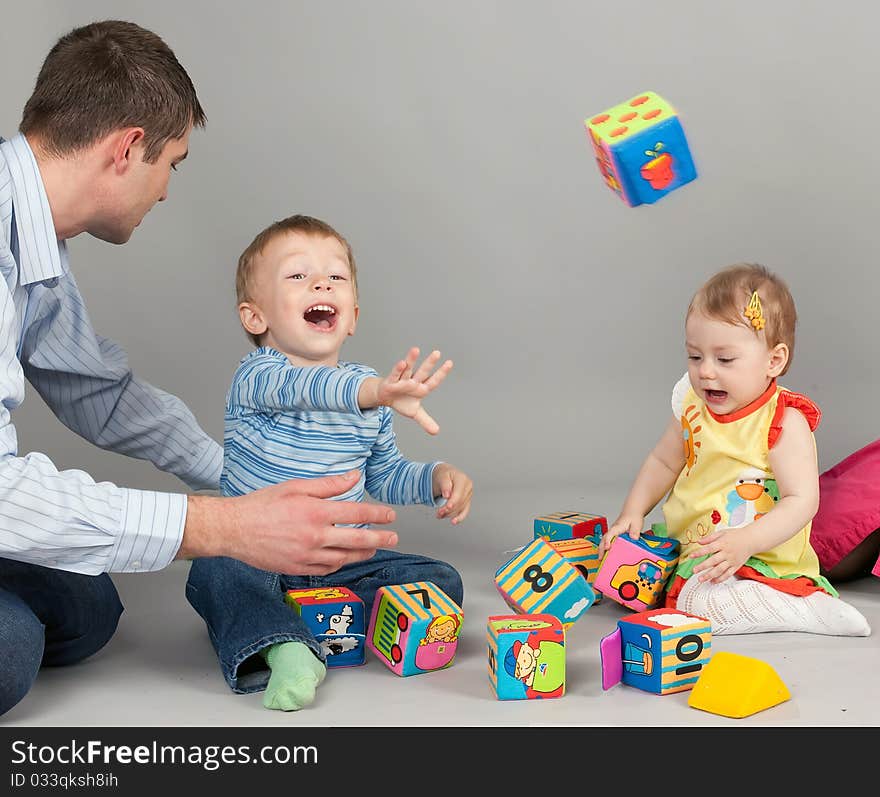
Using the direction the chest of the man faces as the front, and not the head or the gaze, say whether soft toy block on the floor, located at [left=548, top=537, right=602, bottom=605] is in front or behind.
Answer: in front

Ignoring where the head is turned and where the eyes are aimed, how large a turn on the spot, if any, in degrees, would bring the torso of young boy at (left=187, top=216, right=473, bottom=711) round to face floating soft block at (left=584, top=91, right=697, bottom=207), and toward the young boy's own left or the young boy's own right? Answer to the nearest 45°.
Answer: approximately 45° to the young boy's own left

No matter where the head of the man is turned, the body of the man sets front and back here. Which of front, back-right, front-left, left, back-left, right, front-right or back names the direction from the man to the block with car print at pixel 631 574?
front

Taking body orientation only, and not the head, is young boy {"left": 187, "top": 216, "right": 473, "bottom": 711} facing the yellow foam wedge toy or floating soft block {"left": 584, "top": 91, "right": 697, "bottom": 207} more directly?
the yellow foam wedge toy

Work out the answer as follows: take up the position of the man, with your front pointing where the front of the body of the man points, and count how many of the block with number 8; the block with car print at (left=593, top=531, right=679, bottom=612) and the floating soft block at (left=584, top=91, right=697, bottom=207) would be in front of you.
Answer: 3

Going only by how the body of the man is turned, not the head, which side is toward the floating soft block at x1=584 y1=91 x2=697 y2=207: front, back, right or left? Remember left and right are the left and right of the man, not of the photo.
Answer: front

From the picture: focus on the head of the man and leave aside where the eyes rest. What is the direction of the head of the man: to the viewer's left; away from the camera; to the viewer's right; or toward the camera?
to the viewer's right

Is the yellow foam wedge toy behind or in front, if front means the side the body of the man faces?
in front

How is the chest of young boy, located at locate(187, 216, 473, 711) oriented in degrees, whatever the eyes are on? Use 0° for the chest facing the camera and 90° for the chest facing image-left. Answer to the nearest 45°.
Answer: approximately 315°

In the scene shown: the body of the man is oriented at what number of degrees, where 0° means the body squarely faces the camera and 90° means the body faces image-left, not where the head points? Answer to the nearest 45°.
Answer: approximately 270°
